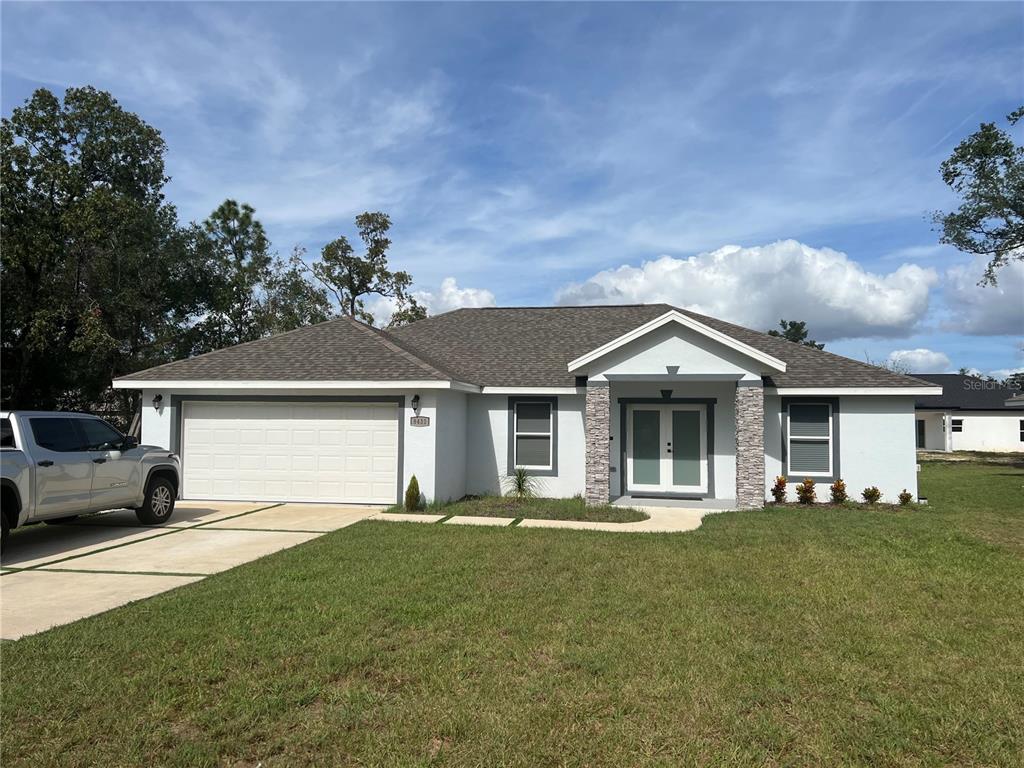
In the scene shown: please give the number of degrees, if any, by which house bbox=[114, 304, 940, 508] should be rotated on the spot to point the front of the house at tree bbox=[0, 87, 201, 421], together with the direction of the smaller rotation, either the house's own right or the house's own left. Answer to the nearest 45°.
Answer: approximately 135° to the house's own right

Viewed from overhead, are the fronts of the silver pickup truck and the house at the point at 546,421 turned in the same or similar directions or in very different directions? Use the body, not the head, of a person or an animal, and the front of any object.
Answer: very different directions

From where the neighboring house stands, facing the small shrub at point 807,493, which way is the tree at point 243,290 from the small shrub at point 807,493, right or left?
right

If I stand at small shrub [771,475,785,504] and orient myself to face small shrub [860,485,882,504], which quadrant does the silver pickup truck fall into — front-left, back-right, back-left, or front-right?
back-right

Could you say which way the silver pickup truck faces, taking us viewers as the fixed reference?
facing away from the viewer and to the right of the viewer

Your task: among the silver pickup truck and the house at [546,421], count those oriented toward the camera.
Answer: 1

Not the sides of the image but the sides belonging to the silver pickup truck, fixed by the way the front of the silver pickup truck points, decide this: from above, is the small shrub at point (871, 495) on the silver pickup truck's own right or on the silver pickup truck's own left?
on the silver pickup truck's own right

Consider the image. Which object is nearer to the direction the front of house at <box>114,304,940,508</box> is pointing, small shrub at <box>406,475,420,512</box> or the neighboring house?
the small shrub
